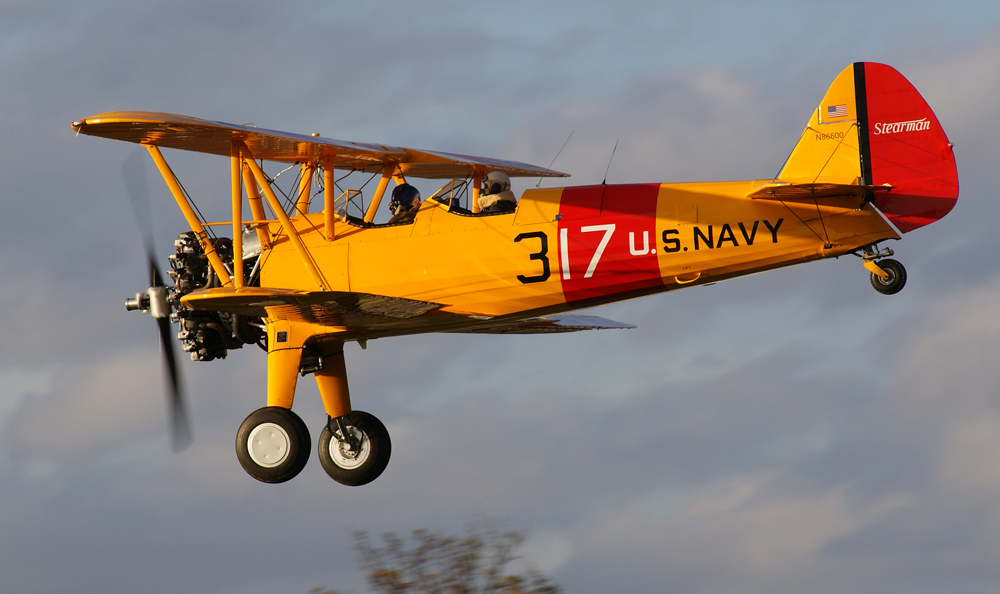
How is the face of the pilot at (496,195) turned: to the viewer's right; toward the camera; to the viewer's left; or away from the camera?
to the viewer's left

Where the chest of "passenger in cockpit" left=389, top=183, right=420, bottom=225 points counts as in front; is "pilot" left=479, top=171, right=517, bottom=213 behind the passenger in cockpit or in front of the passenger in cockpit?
behind

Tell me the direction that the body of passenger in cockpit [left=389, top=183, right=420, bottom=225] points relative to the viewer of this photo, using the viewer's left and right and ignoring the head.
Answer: facing to the left of the viewer

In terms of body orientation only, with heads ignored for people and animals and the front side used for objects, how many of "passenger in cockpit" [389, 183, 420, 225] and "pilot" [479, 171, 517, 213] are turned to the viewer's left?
2

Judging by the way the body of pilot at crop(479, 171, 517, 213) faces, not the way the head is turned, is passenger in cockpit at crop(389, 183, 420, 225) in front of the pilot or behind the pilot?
in front

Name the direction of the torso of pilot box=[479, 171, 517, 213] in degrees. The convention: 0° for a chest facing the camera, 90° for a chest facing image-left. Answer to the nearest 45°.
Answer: approximately 90°

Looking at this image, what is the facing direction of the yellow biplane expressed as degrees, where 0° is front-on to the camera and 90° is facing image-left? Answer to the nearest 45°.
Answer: approximately 90°

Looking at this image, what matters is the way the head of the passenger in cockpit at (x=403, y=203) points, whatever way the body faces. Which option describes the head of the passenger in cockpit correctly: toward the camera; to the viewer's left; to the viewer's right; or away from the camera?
to the viewer's left
